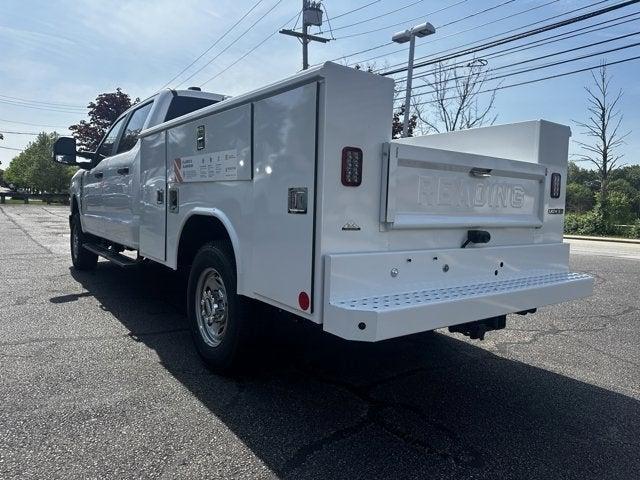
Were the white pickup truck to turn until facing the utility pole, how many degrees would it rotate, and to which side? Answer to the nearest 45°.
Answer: approximately 45° to its right

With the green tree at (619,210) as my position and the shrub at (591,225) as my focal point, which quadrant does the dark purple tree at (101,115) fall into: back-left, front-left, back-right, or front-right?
front-right

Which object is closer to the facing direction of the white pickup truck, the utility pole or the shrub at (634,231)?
the utility pole

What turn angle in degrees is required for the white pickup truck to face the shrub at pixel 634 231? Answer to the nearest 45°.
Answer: approximately 90° to its right

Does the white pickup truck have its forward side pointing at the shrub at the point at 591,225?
no

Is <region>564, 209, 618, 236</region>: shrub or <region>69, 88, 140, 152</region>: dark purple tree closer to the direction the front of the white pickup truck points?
the dark purple tree

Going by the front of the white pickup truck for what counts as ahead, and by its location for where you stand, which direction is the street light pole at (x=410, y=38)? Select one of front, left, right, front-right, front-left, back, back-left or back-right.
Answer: front-right

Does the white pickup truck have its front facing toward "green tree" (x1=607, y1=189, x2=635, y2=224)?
no

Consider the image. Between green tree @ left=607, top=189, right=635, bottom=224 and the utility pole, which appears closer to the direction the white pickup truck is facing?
the utility pole

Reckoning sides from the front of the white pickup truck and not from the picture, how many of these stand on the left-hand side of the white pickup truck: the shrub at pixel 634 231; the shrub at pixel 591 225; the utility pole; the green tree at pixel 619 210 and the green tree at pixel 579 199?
0

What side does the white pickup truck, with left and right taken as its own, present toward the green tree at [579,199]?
right

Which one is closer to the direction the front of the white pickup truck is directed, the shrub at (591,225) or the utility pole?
the utility pole

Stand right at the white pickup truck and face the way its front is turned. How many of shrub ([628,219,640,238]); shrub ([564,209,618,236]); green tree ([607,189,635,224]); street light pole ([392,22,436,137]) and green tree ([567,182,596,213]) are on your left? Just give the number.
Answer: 0

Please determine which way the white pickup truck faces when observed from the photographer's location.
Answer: facing away from the viewer and to the left of the viewer

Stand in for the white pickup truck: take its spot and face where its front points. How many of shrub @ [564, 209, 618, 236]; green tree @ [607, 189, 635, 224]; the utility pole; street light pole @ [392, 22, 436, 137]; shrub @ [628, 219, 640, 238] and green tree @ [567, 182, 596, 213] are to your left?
0

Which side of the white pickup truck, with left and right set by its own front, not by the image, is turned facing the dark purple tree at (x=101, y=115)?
front
